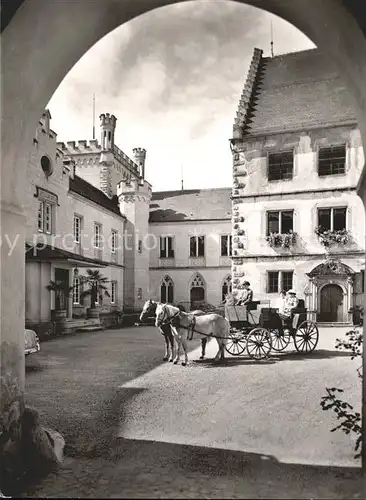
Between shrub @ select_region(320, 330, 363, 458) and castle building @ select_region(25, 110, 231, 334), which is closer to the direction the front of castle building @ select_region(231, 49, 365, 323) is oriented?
the shrub

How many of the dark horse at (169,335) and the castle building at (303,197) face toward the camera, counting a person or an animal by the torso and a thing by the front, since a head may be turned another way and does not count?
1

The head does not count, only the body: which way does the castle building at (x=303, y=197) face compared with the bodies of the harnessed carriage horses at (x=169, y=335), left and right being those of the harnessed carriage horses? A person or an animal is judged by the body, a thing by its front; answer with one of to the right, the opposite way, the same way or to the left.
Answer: to the left

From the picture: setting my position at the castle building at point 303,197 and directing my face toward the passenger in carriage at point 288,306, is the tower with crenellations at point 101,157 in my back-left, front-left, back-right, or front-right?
back-right

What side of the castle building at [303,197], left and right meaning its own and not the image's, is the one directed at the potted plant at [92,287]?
right

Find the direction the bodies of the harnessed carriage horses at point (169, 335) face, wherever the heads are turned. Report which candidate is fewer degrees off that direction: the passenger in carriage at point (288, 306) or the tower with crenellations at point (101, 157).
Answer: the tower with crenellations

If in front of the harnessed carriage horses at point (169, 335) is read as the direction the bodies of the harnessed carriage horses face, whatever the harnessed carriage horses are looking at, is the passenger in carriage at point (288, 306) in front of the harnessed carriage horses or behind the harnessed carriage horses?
behind

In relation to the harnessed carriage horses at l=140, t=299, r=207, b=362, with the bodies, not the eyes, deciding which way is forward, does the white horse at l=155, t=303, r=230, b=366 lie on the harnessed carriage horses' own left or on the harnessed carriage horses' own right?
on the harnessed carriage horses' own left

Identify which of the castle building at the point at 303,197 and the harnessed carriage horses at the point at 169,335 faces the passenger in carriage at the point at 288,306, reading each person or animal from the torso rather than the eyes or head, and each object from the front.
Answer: the castle building

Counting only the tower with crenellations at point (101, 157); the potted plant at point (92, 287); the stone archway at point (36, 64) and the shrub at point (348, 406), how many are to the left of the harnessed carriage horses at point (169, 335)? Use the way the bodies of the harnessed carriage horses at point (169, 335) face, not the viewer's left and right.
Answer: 2

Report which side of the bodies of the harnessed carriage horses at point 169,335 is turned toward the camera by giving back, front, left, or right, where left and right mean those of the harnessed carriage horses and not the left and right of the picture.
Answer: left

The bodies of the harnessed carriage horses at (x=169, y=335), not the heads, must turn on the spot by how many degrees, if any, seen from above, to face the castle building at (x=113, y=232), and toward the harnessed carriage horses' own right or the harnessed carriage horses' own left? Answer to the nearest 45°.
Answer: approximately 90° to the harnessed carriage horses' own right

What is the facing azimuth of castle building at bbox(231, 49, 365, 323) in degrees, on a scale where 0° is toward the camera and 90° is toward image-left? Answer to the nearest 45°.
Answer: approximately 0°

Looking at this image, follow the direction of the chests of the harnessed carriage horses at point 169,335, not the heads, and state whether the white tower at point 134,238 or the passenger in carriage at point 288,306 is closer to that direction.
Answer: the white tower
